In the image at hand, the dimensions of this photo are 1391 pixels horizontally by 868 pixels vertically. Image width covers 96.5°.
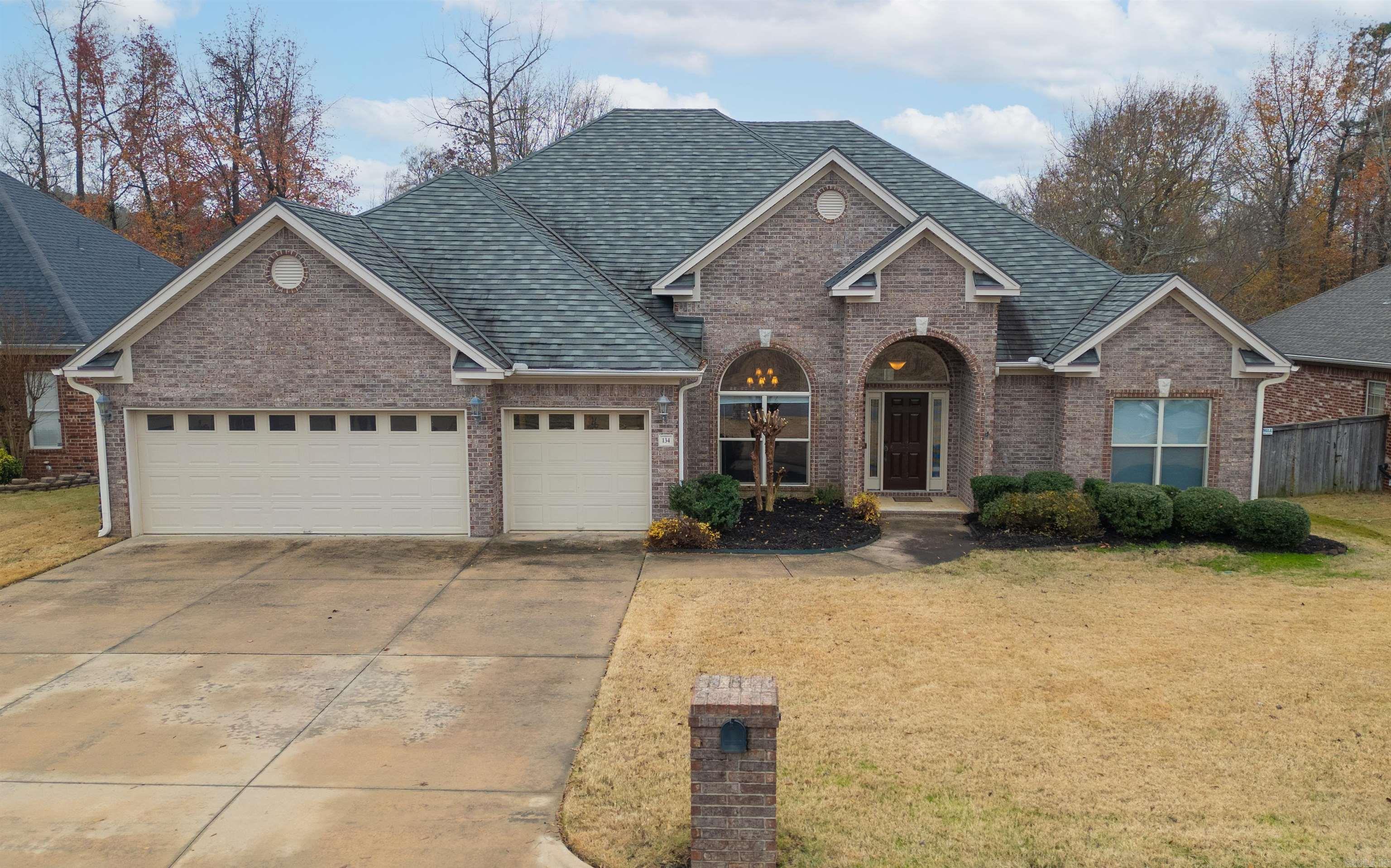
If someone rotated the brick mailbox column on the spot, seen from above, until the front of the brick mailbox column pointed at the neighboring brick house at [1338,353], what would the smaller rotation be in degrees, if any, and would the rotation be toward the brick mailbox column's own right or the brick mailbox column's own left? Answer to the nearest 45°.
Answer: approximately 135° to the brick mailbox column's own left

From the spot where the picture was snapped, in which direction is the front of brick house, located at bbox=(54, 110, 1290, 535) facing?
facing the viewer

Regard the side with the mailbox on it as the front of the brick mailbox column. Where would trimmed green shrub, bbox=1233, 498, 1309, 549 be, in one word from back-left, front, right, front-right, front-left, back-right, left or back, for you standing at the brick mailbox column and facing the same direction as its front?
back-left

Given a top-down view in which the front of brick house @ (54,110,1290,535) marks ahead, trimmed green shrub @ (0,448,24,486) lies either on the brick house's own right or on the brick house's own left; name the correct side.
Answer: on the brick house's own right

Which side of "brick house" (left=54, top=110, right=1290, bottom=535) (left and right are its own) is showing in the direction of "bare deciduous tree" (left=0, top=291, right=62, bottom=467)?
right

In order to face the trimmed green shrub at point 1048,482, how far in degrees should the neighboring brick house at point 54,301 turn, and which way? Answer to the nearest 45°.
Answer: approximately 45° to its left

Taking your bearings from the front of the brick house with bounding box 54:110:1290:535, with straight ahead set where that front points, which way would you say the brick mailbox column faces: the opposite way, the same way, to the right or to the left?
the same way

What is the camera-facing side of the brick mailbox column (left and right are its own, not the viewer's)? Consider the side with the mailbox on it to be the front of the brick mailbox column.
front

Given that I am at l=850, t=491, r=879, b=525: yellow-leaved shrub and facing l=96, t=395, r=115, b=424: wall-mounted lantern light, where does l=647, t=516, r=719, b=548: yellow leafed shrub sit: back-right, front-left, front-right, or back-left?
front-left

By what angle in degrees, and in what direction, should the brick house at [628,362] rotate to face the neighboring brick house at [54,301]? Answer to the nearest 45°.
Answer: approximately 90° to its right

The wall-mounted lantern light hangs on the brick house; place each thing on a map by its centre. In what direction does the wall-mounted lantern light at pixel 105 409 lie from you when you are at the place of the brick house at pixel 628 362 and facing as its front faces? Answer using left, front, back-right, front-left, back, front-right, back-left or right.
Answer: right

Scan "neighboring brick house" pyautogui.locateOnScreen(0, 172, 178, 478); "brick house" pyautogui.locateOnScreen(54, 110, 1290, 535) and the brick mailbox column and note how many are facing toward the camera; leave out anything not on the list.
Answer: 3
